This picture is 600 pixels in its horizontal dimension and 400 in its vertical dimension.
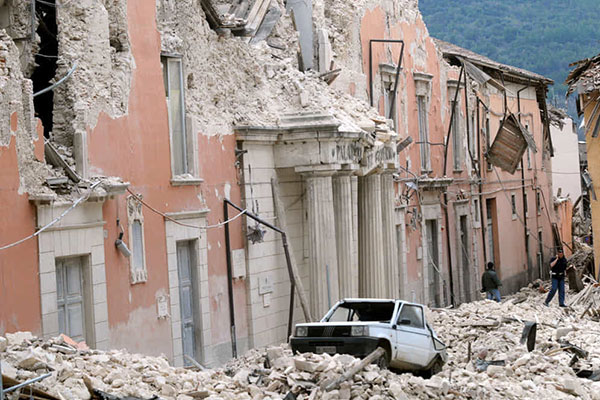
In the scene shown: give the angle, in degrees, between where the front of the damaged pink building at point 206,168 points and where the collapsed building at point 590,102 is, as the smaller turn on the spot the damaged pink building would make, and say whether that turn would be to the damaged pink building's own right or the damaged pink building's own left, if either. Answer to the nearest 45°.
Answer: approximately 90° to the damaged pink building's own left

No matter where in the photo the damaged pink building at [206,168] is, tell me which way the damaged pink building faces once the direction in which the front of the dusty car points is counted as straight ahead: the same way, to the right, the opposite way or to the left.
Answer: to the left

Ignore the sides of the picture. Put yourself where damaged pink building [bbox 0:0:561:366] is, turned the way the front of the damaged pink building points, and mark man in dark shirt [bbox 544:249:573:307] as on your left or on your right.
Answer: on your left

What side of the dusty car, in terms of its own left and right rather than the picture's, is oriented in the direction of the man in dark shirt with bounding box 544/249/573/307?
back

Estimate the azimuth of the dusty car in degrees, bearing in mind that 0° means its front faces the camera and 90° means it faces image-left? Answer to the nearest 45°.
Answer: approximately 45°
